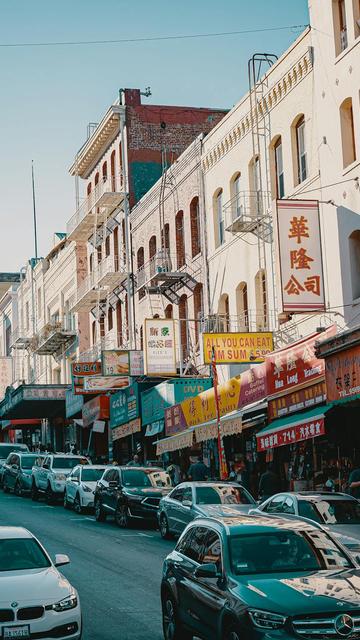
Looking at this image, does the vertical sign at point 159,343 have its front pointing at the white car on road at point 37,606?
yes

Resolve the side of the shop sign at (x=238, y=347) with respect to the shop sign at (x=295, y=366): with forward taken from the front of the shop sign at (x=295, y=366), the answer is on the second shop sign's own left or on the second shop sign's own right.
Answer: on the second shop sign's own right

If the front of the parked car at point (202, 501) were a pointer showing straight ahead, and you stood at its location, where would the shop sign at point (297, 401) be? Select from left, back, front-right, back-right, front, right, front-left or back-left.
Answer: left

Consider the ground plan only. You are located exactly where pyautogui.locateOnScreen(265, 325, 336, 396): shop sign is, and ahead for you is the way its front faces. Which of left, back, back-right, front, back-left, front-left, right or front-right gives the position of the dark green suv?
front-left

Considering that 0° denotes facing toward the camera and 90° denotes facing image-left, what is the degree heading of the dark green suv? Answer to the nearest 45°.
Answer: approximately 315°

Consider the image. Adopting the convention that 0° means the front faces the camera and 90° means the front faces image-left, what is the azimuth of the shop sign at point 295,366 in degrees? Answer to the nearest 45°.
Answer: approximately 45°

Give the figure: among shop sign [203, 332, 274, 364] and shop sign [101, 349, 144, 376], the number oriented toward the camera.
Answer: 2

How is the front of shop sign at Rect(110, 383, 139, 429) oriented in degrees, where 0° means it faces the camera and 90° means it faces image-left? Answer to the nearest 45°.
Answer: approximately 45°

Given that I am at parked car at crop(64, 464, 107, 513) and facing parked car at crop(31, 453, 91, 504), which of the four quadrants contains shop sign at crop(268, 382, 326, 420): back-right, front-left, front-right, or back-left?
back-right

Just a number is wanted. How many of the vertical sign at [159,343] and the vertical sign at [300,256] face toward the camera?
2

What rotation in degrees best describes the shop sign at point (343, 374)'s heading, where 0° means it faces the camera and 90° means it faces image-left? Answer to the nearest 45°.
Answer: approximately 45°

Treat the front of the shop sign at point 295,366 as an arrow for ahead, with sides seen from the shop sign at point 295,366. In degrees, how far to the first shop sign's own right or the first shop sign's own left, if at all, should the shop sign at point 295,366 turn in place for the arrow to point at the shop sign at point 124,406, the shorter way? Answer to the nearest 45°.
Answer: approximately 90° to the first shop sign's own right

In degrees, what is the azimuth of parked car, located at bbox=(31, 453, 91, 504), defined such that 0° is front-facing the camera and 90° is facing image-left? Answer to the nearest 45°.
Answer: approximately 315°
